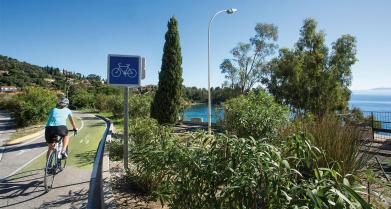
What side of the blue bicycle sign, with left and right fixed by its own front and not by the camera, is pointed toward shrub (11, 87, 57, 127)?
back

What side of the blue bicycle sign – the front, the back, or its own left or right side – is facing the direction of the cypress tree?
back

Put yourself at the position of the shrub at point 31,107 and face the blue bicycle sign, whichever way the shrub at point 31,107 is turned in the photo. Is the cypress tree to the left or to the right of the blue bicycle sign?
left

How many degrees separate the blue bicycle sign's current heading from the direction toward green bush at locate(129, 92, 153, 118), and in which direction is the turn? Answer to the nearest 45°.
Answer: approximately 180°

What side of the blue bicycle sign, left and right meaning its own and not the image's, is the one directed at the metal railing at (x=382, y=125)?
left

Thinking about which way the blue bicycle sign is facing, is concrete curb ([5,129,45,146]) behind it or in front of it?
behind

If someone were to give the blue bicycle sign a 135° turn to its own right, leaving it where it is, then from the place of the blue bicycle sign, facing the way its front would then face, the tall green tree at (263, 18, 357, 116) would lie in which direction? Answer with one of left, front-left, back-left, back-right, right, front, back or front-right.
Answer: right

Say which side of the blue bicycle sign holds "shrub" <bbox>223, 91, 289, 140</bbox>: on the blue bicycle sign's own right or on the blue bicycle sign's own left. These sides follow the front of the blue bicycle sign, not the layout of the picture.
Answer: on the blue bicycle sign's own left

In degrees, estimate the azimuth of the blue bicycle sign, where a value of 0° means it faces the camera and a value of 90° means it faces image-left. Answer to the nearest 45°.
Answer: approximately 0°
